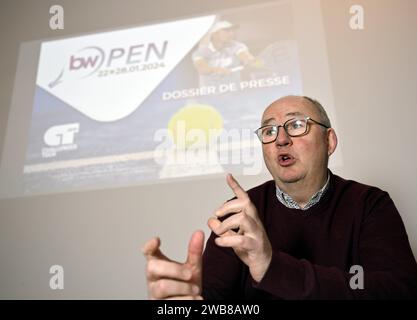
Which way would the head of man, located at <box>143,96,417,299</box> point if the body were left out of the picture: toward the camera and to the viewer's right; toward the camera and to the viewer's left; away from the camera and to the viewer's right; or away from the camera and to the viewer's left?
toward the camera and to the viewer's left

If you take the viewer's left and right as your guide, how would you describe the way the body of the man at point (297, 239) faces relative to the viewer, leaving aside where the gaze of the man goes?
facing the viewer and to the left of the viewer
